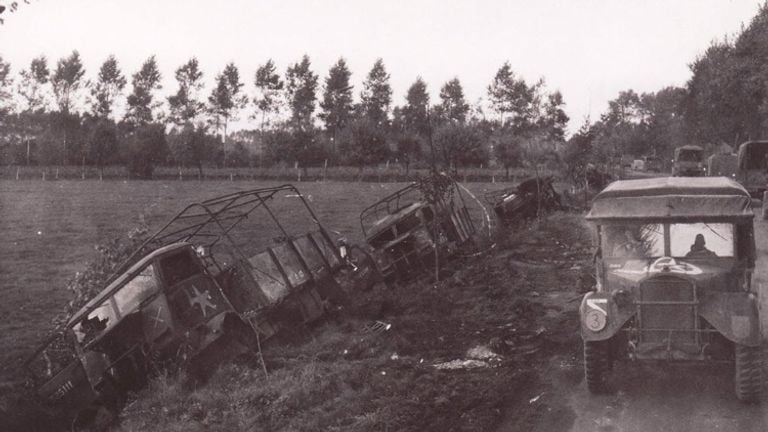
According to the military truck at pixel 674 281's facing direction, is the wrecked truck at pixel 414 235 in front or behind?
behind

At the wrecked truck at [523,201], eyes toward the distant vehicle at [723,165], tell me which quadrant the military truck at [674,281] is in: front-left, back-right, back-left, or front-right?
back-right

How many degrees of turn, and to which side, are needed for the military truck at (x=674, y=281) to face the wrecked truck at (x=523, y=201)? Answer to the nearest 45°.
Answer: approximately 180°

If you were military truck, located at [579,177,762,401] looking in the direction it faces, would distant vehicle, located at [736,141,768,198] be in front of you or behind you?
behind

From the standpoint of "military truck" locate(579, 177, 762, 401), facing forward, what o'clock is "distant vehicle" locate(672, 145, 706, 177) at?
The distant vehicle is roughly at 6 o'clock from the military truck.

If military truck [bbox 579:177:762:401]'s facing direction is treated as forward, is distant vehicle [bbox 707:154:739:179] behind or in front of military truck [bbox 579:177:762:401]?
behind

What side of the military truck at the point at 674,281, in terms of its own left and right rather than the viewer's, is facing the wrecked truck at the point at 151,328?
right

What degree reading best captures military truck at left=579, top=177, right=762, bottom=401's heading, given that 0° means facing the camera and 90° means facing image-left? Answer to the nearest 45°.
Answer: approximately 0°

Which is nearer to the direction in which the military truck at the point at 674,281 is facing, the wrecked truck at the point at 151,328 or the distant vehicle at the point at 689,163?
the wrecked truck
